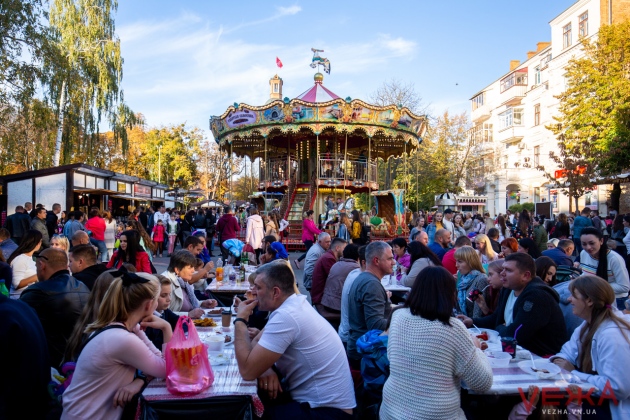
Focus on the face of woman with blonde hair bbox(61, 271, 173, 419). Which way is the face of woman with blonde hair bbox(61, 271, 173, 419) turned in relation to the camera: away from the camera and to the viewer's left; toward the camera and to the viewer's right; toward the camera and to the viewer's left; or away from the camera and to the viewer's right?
away from the camera and to the viewer's right

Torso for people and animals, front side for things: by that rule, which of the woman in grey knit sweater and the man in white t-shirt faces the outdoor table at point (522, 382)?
the woman in grey knit sweater

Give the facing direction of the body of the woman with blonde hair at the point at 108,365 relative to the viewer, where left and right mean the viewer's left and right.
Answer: facing away from the viewer and to the right of the viewer

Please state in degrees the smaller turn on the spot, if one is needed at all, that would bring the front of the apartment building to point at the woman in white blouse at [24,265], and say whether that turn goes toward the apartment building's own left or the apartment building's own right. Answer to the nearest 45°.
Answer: approximately 45° to the apartment building's own left

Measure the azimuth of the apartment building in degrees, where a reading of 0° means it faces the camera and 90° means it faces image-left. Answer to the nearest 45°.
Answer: approximately 45°

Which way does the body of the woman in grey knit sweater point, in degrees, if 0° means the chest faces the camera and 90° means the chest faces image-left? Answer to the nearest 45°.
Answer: approximately 225°

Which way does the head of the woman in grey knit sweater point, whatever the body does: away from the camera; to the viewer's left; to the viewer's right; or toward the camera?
away from the camera

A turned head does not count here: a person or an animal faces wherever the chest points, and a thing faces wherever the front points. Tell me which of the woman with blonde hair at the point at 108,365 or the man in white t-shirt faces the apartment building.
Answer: the woman with blonde hair

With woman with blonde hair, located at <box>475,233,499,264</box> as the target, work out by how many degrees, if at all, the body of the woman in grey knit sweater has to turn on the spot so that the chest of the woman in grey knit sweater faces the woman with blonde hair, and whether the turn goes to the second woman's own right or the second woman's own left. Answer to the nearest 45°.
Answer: approximately 45° to the second woman's own left
